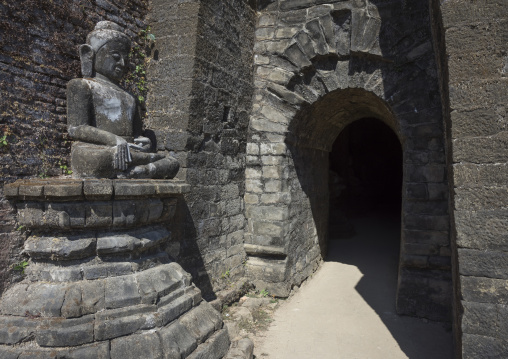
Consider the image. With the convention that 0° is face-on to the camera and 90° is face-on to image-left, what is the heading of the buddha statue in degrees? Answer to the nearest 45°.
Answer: approximately 315°
